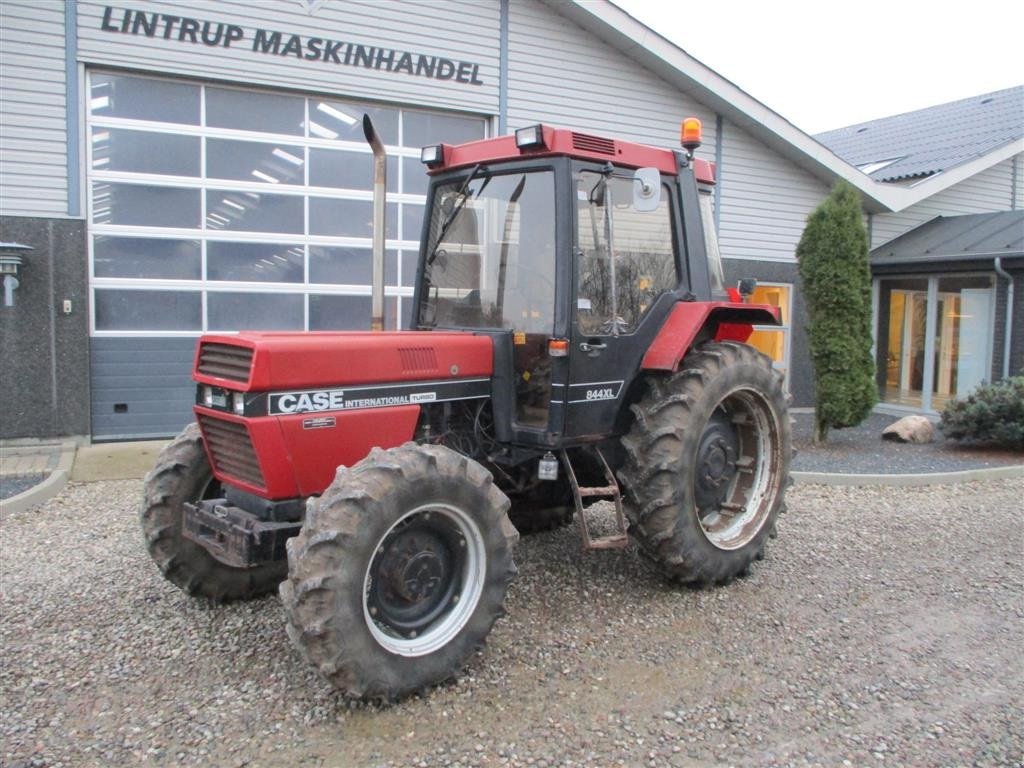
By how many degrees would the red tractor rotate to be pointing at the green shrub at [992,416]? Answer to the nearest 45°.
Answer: approximately 180°

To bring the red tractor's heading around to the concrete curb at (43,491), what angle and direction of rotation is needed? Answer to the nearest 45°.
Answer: approximately 90° to its right

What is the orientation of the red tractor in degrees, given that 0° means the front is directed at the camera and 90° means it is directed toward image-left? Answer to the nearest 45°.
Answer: approximately 45°

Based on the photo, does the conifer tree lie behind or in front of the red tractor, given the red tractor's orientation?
behind

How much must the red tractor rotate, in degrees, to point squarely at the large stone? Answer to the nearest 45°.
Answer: approximately 180°

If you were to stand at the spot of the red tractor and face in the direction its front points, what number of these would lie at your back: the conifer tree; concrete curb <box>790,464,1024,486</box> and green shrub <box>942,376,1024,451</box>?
3

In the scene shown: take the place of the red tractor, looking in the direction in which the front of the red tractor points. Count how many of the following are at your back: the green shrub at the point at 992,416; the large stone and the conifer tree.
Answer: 3

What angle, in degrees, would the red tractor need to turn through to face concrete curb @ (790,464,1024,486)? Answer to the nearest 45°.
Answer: approximately 180°

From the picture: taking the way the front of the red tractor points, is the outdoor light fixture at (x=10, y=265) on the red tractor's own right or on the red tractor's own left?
on the red tractor's own right
